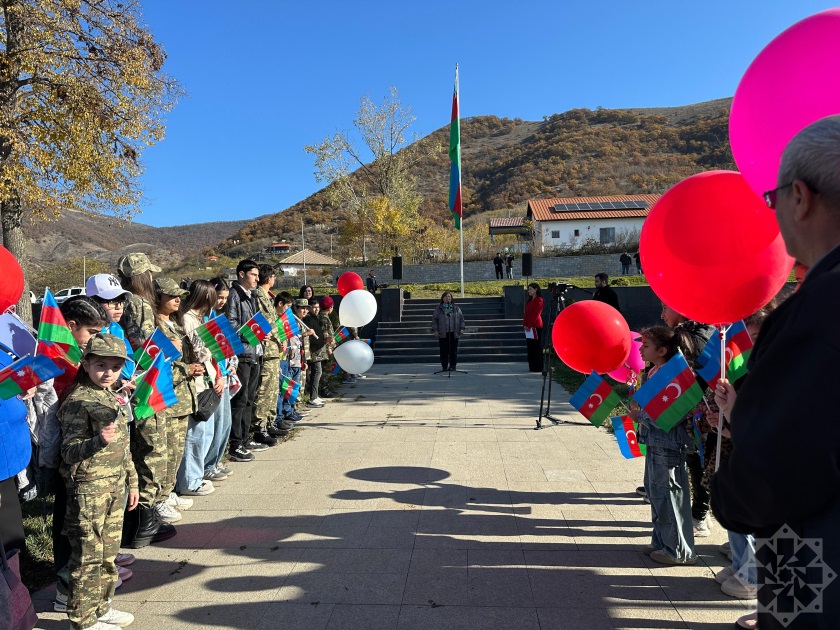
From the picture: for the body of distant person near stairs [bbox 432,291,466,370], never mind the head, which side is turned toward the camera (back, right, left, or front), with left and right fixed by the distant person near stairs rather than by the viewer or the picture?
front

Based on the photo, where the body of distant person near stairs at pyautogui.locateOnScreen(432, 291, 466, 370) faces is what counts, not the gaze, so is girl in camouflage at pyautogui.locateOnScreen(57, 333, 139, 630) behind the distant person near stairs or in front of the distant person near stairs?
in front

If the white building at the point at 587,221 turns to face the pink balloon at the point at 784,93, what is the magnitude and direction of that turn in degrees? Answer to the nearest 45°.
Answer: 0° — it already faces it

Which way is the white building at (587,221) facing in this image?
toward the camera

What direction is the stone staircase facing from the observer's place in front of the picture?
facing the viewer

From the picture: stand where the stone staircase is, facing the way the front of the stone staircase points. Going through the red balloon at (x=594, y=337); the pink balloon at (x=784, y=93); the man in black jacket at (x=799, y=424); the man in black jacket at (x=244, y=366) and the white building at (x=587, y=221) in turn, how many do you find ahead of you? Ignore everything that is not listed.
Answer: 4

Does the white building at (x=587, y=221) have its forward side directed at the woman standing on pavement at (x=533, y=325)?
yes

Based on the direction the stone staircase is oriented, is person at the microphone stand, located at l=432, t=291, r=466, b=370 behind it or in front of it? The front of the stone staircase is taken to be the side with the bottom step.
in front

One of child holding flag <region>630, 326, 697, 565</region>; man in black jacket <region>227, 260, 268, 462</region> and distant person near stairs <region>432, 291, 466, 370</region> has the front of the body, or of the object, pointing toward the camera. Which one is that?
the distant person near stairs

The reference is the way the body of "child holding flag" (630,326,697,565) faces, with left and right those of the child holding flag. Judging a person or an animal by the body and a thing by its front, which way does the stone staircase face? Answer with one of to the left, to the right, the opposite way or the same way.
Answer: to the left

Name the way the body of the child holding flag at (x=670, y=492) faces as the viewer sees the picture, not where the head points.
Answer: to the viewer's left

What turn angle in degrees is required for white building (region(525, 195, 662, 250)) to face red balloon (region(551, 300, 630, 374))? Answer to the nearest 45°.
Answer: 0° — it already faces it

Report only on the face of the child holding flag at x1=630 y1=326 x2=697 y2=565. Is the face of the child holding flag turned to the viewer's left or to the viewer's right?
to the viewer's left

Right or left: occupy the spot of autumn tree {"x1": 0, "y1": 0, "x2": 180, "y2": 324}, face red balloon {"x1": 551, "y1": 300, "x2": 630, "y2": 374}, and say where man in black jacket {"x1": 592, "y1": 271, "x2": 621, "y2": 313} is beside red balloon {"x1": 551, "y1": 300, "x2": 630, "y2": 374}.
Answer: left

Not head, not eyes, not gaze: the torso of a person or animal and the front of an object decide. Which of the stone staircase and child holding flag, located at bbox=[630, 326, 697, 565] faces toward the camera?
the stone staircase

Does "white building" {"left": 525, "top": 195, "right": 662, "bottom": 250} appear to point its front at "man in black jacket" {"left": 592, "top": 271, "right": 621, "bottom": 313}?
yes
